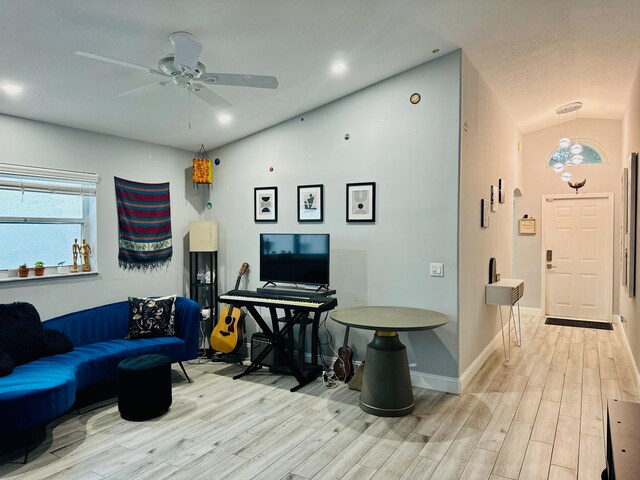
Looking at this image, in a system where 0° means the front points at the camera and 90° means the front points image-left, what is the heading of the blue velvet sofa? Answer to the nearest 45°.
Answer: approximately 315°

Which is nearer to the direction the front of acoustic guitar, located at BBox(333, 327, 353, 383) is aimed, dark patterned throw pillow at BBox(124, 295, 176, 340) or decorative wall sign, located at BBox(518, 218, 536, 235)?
the dark patterned throw pillow

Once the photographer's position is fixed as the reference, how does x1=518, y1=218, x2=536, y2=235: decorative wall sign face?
facing the viewer

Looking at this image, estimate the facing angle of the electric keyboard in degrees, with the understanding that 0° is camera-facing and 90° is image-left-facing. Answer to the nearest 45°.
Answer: approximately 45°

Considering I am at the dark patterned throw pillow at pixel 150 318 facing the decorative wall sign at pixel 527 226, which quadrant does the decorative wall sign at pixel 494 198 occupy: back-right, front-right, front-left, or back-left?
front-right

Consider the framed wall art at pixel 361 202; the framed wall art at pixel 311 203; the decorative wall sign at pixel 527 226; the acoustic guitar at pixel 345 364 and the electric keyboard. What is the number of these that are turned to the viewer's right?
0

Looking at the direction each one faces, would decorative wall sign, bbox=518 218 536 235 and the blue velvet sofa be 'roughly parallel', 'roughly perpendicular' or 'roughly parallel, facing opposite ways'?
roughly perpendicular

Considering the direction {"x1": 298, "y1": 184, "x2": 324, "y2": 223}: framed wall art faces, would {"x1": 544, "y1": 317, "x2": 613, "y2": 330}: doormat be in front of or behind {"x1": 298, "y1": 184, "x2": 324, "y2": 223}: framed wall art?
behind

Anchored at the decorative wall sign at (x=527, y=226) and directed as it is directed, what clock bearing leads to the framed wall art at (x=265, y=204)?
The framed wall art is roughly at 1 o'clock from the decorative wall sign.

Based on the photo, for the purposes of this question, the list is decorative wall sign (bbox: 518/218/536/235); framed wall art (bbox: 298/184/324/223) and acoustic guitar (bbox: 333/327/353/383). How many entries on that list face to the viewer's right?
0

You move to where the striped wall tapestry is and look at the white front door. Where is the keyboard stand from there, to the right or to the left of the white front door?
right

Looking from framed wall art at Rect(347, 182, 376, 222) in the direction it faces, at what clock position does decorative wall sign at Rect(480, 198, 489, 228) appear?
The decorative wall sign is roughly at 7 o'clock from the framed wall art.

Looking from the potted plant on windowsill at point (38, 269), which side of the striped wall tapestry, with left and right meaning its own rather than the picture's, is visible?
right

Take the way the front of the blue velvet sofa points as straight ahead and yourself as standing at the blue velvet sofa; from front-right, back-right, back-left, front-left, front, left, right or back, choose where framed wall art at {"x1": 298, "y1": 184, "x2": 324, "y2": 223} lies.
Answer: front-left

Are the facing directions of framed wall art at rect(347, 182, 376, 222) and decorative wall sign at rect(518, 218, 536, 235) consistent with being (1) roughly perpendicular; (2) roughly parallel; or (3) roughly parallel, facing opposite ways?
roughly parallel

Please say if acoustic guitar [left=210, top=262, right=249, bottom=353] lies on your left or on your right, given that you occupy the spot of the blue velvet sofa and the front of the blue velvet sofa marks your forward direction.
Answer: on your left
